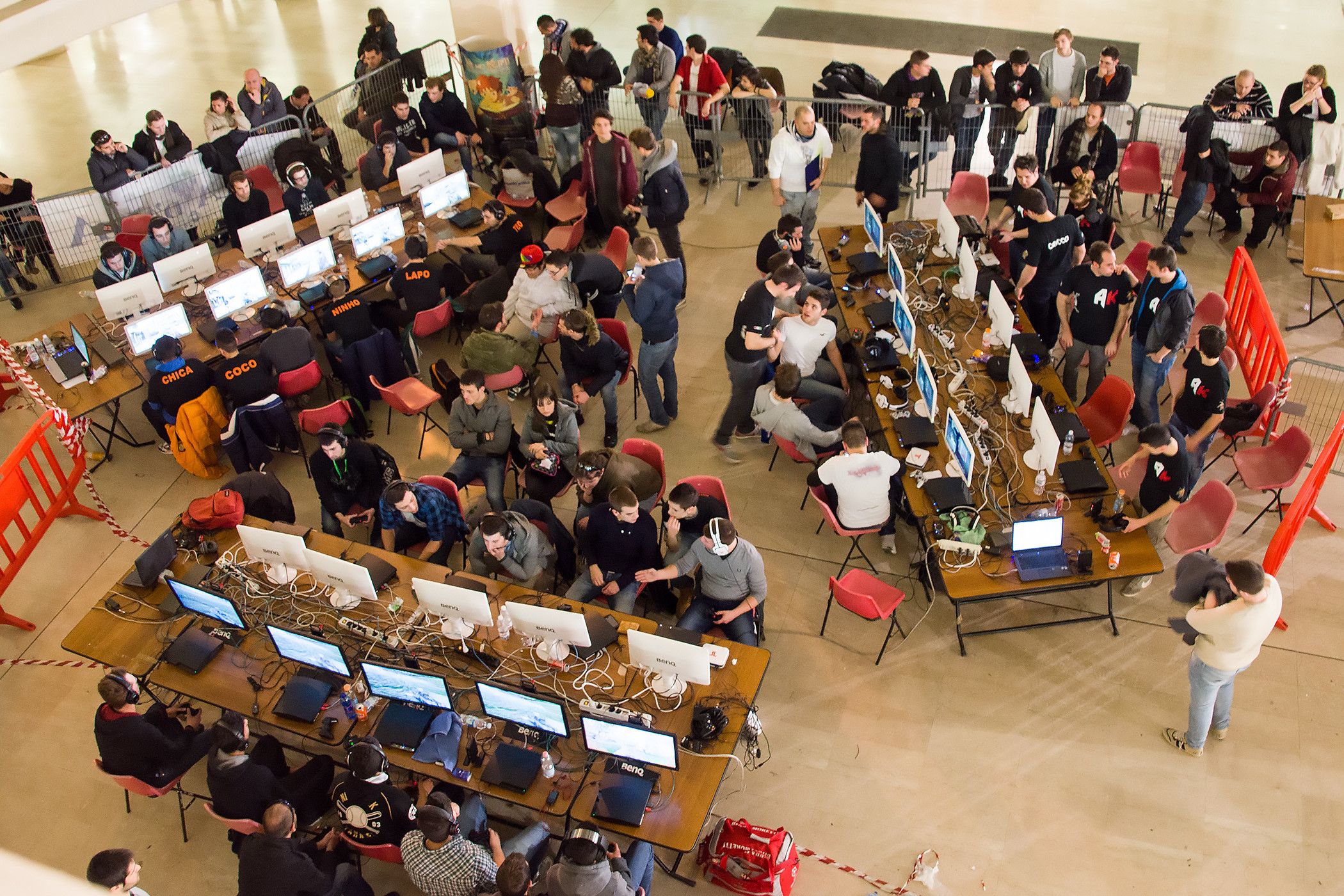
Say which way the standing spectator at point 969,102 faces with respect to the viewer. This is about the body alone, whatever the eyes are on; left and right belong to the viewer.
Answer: facing the viewer and to the right of the viewer

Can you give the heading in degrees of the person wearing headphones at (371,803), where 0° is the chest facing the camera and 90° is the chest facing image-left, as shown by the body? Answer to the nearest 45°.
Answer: approximately 225°

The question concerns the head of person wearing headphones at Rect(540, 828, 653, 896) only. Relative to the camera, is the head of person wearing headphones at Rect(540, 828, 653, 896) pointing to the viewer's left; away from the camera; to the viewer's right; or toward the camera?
away from the camera

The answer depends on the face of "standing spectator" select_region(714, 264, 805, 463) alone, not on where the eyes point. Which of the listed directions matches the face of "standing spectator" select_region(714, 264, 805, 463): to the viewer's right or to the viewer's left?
to the viewer's right

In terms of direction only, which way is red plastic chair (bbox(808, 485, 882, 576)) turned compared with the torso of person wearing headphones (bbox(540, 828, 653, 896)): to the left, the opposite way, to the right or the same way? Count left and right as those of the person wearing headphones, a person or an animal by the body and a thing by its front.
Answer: to the right

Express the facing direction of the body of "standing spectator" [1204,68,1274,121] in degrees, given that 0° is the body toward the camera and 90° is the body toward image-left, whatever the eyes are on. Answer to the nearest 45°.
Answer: approximately 0°

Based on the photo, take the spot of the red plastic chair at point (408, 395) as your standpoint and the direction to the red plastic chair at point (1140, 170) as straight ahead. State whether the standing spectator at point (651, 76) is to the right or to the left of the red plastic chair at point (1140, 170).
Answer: left

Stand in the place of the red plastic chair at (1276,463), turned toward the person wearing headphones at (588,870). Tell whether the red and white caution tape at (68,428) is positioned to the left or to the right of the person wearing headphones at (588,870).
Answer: right

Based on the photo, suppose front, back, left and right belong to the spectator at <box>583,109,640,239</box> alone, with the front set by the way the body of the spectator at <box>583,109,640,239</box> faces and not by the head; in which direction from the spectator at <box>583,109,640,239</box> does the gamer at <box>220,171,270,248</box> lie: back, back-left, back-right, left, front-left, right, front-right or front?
right

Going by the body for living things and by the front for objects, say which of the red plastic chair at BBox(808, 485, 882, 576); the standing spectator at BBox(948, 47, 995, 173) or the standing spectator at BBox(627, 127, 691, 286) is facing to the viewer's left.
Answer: the standing spectator at BBox(627, 127, 691, 286)

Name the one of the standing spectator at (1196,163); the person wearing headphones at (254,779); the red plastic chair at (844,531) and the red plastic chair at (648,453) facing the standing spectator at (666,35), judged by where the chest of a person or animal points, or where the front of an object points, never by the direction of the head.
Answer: the person wearing headphones

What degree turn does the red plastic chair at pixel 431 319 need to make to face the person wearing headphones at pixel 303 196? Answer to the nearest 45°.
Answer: approximately 45° to its right

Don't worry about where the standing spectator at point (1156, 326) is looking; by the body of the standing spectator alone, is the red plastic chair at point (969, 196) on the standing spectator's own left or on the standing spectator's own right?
on the standing spectator's own right
